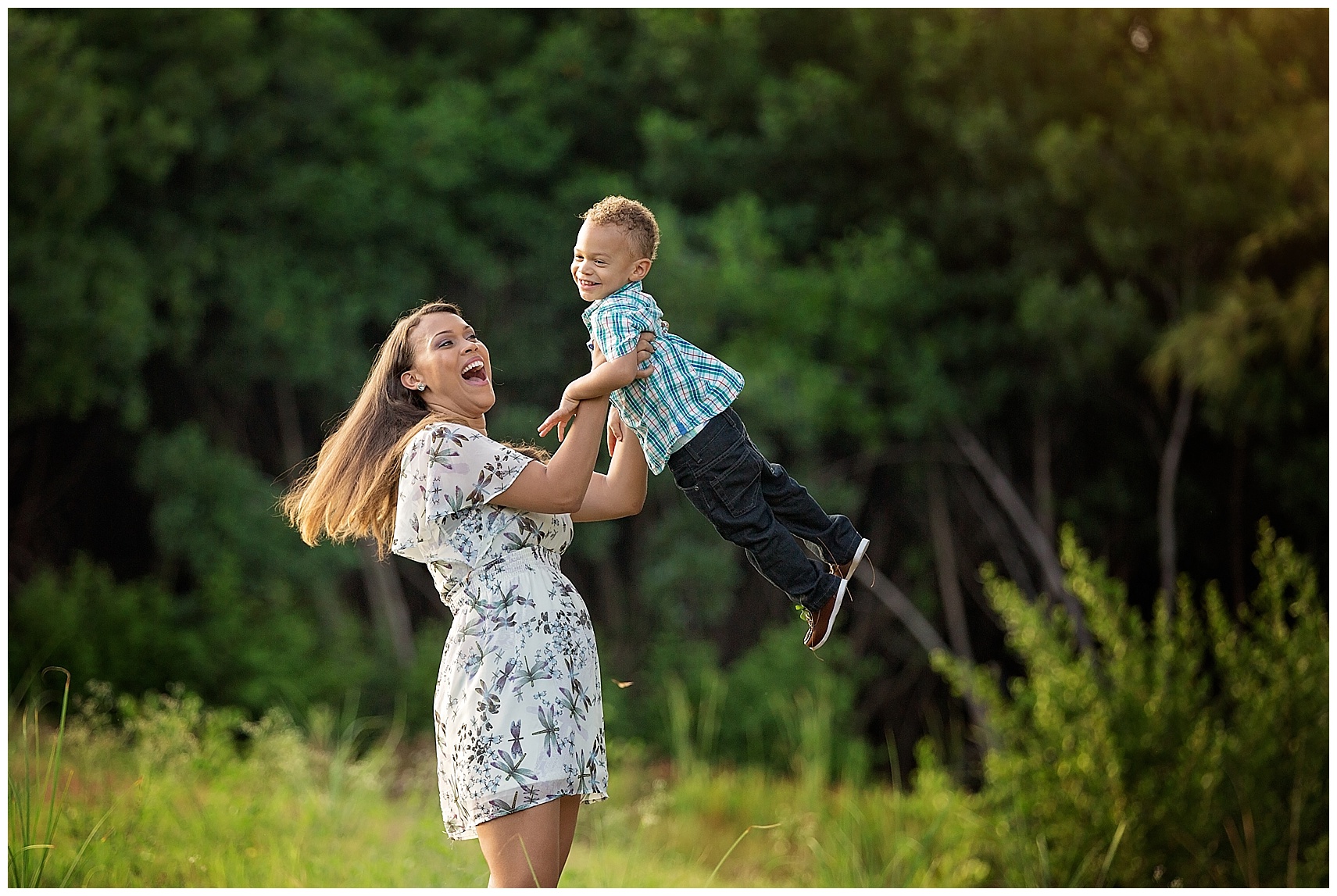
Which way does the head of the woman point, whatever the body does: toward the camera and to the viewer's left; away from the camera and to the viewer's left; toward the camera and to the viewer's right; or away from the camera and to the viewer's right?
toward the camera and to the viewer's right

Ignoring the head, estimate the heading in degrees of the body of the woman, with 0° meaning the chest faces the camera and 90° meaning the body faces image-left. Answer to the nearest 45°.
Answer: approximately 270°

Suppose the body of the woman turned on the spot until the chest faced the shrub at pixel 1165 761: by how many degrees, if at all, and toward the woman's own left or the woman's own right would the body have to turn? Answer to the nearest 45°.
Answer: approximately 45° to the woman's own left
